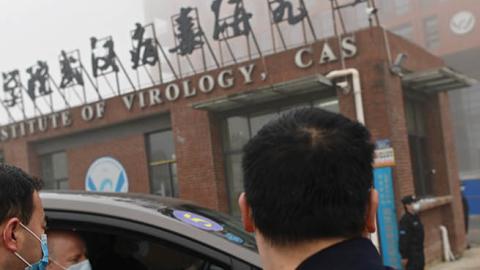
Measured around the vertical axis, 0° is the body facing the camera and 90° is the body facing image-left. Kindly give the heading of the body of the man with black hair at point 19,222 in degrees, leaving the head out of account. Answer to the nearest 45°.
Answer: approximately 225°

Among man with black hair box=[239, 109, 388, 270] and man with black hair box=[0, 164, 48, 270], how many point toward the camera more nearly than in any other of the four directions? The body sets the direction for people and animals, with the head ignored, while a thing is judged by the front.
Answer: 0

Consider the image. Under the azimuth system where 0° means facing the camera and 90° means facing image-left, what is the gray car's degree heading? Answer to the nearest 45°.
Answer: approximately 315°

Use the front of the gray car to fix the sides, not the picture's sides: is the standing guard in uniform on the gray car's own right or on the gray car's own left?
on the gray car's own left

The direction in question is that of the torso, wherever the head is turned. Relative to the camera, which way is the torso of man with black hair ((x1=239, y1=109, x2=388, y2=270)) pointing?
away from the camera

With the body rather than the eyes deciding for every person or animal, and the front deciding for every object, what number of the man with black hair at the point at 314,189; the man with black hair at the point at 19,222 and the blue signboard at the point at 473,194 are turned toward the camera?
1

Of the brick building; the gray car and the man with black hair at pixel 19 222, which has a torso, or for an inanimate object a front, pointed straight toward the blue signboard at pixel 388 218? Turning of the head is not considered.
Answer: the man with black hair

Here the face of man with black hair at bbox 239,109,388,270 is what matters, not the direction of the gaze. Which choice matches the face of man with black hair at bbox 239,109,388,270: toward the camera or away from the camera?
away from the camera

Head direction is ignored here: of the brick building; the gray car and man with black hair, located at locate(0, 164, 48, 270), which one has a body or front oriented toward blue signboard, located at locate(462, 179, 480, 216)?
the man with black hair

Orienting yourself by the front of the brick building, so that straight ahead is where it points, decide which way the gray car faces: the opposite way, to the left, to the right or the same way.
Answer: to the left
